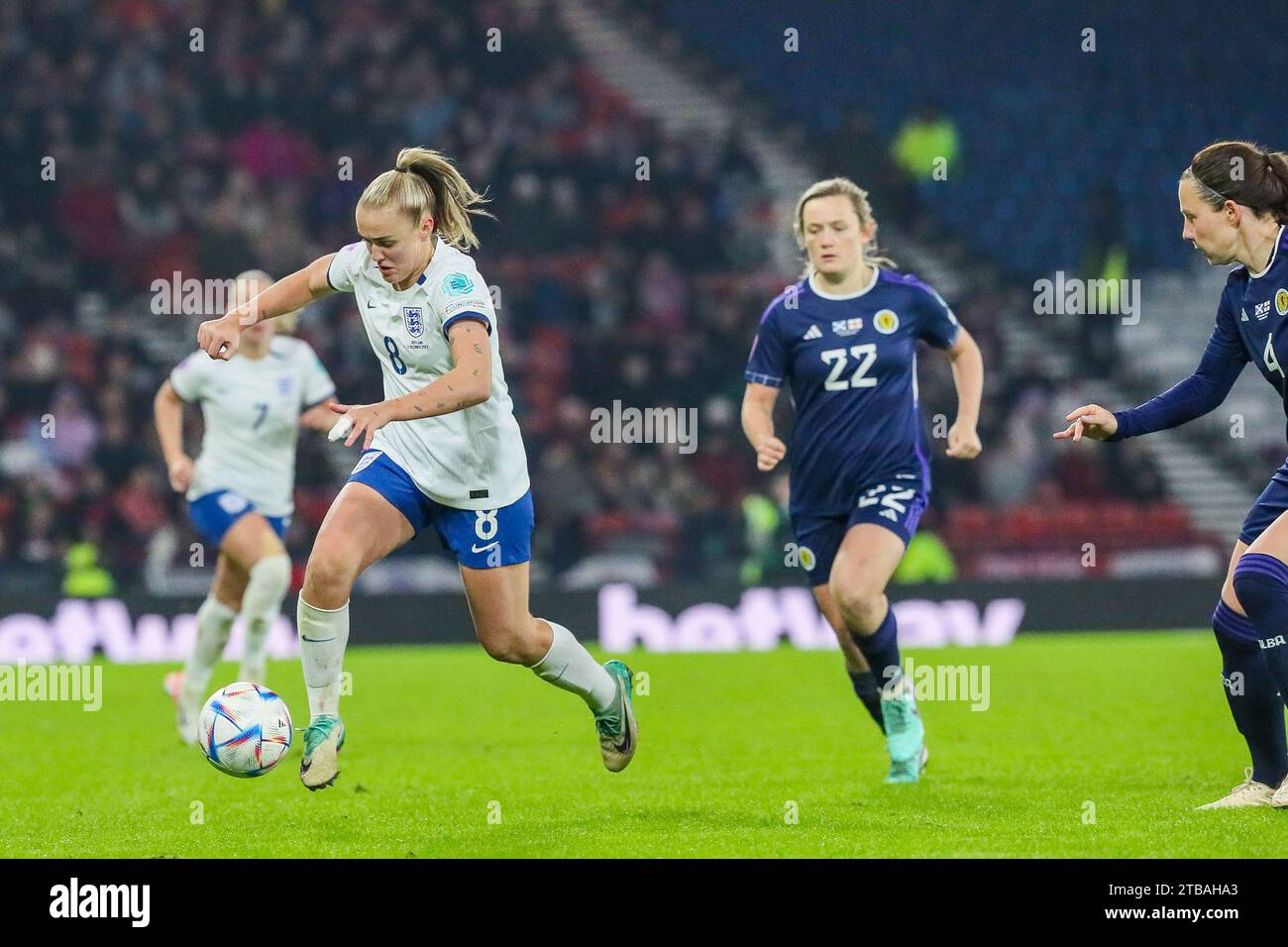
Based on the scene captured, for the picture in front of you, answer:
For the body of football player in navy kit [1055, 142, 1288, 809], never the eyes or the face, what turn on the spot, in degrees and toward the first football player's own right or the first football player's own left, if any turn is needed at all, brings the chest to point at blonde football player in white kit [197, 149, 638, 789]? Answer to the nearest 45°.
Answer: approximately 45° to the first football player's own right

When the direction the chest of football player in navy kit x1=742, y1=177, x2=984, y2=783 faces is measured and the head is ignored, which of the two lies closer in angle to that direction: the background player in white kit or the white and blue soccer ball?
the white and blue soccer ball

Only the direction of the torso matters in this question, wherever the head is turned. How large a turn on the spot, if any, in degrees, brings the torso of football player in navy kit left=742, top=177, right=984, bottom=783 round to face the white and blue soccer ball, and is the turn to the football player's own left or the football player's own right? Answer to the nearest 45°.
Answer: approximately 45° to the football player's own right

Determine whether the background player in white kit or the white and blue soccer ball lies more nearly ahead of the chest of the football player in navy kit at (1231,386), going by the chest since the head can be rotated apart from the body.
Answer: the white and blue soccer ball

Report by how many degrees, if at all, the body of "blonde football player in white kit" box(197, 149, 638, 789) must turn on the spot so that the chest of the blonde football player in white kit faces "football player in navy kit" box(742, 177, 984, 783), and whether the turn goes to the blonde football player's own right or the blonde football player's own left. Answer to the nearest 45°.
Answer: approximately 180°

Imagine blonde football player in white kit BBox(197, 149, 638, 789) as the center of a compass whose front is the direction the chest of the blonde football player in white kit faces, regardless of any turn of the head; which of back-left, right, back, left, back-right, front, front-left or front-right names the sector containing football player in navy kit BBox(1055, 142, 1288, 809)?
back-left

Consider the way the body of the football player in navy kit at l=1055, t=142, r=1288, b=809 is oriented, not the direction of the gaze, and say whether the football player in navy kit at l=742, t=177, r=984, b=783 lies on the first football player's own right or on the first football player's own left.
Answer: on the first football player's own right

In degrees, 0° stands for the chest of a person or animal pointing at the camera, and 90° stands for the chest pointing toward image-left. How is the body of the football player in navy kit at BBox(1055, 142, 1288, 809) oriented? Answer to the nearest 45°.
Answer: approximately 45°

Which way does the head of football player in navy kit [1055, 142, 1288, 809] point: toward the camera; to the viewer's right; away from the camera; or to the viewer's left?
to the viewer's left
